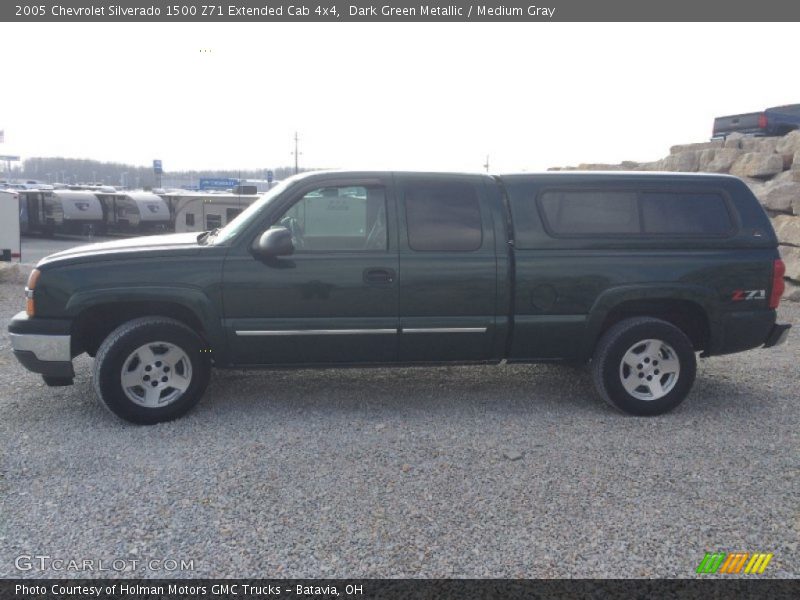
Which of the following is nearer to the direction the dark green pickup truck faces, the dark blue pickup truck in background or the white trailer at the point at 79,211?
the white trailer

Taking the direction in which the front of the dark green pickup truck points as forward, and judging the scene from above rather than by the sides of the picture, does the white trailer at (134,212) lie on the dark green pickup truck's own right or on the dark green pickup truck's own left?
on the dark green pickup truck's own right

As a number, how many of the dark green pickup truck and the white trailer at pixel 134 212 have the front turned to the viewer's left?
1

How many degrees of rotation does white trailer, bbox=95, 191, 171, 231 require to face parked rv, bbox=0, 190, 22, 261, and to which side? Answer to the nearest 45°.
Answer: approximately 45° to its right

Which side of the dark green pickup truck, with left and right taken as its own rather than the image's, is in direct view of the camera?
left

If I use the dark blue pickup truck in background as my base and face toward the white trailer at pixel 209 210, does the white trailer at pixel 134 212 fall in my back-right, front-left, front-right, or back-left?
front-right

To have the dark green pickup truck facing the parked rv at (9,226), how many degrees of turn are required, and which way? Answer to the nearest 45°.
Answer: approximately 45° to its right

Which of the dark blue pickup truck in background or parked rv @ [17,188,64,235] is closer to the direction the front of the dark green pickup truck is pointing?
the parked rv

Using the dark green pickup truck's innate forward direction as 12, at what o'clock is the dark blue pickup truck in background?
The dark blue pickup truck in background is roughly at 4 o'clock from the dark green pickup truck.
